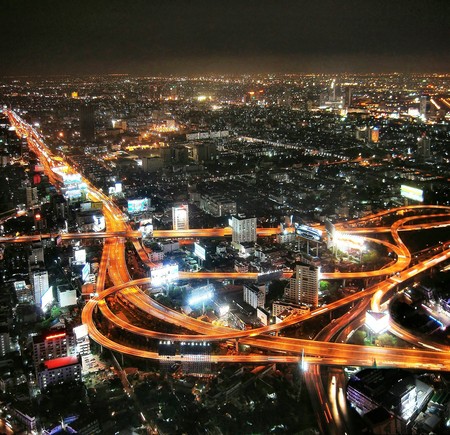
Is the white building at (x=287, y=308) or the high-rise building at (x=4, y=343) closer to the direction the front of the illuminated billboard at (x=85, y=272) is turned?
the white building

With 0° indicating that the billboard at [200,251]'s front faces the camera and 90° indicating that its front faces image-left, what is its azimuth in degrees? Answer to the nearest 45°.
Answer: approximately 45°

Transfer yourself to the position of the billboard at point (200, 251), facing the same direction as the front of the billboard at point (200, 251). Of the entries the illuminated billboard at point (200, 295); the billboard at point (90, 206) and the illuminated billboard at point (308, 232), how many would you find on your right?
1

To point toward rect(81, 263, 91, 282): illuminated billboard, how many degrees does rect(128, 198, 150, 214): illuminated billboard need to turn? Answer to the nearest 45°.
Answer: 0° — it already faces it

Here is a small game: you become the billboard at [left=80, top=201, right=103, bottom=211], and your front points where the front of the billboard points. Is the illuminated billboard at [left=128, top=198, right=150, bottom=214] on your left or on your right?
on your left

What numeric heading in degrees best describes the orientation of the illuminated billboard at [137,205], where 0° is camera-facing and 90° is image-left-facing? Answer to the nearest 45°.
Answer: approximately 0°

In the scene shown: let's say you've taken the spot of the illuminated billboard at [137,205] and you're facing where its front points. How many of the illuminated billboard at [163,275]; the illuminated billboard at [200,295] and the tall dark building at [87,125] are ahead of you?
2

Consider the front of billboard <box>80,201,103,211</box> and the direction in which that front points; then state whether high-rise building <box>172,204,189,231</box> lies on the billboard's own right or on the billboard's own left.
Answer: on the billboard's own left

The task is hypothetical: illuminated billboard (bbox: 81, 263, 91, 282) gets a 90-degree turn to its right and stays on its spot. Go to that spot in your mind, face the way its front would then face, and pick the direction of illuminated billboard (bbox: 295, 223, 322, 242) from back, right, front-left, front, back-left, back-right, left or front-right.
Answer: back-left

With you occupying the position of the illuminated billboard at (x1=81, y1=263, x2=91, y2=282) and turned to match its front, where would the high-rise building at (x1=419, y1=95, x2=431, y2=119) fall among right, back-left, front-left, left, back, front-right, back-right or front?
left

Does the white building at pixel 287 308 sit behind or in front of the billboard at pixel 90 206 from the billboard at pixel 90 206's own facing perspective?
in front

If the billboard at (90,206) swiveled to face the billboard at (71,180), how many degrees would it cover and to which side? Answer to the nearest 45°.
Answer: approximately 180°

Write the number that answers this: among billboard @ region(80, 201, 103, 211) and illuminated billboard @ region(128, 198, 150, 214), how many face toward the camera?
2

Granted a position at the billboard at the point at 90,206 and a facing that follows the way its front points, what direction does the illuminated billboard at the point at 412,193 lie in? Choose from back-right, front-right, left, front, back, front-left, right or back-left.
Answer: left

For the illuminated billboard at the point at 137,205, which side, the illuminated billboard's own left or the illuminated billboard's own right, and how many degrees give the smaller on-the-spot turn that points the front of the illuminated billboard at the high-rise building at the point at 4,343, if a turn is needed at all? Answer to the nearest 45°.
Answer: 0° — it already faces it

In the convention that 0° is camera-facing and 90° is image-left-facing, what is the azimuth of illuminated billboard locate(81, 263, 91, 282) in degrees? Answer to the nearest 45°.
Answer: approximately 315°

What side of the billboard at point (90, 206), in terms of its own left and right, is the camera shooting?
front
